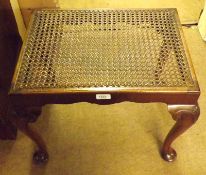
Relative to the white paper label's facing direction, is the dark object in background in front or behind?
behind

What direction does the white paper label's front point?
toward the camera
